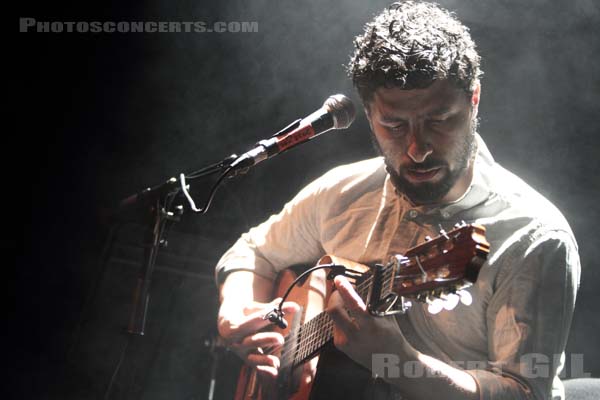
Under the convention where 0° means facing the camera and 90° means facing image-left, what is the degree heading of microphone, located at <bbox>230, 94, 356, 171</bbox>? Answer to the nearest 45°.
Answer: approximately 270°

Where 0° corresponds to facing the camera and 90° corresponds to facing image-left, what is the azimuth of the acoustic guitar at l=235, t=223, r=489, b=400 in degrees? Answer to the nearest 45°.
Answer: approximately 45°

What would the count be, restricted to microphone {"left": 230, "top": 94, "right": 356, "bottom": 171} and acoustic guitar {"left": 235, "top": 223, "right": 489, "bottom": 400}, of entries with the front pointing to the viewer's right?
1
